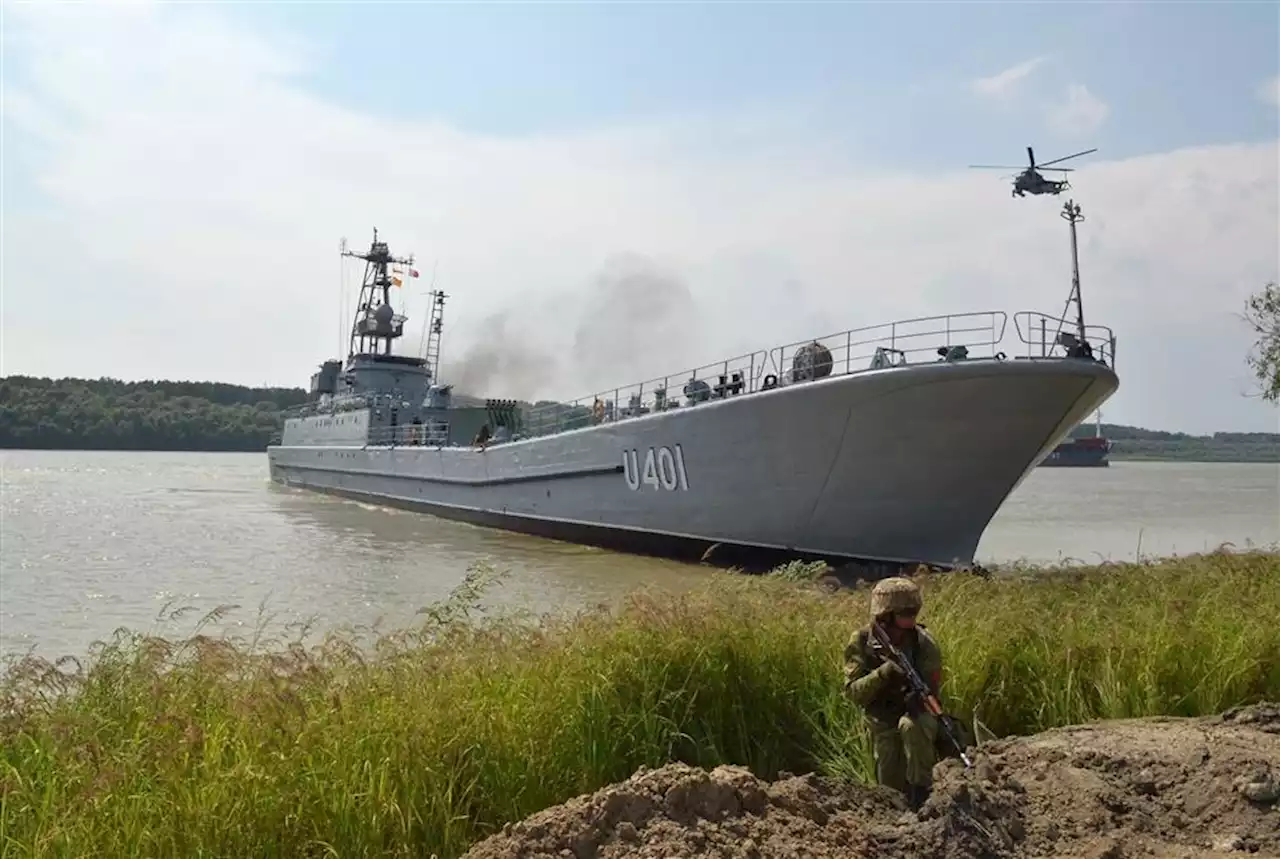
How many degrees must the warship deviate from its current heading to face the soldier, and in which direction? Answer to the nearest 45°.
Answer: approximately 45° to its right
